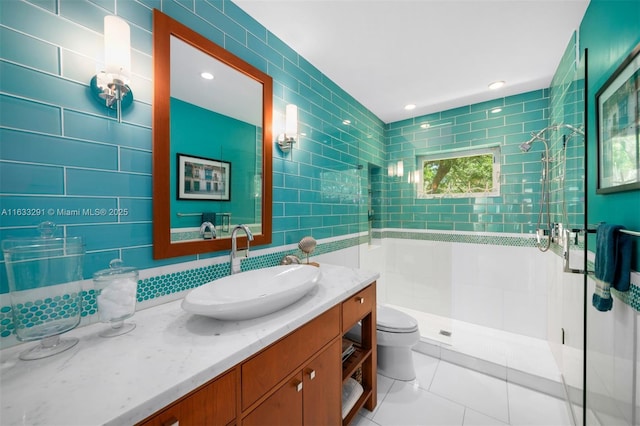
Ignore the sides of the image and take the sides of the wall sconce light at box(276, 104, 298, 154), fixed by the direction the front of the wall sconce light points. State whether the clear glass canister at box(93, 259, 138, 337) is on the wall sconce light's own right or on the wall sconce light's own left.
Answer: on the wall sconce light's own right

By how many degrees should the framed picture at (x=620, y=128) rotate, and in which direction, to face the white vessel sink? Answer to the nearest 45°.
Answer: approximately 45° to its left

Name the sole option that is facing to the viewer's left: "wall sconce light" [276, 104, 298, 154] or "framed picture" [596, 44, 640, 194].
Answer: the framed picture

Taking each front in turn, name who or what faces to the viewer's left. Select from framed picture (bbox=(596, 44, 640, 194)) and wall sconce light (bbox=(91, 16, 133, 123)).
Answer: the framed picture

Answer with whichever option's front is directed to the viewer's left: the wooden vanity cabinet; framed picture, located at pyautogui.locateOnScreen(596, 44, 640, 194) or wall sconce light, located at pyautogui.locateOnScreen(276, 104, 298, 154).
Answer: the framed picture

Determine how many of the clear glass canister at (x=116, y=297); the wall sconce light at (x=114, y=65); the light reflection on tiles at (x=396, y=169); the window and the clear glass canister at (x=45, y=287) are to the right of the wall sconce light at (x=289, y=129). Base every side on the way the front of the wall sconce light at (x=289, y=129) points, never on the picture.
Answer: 3

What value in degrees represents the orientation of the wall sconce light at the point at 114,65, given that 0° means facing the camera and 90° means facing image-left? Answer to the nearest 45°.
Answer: approximately 315°

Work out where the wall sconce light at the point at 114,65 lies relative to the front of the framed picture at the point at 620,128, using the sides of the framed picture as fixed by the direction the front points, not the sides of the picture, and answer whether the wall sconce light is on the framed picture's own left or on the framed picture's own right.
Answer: on the framed picture's own left

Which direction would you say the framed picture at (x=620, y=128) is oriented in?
to the viewer's left

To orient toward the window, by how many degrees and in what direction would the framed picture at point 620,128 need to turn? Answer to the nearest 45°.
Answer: approximately 45° to its right

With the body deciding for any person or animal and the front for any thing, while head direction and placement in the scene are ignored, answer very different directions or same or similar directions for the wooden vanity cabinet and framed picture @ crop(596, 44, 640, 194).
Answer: very different directions

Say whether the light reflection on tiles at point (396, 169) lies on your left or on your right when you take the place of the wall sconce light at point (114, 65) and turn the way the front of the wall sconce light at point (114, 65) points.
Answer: on your left

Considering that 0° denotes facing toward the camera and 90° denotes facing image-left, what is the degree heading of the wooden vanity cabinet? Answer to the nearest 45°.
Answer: approximately 315°

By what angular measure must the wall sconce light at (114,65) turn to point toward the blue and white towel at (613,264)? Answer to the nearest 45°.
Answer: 0° — it already faces it
